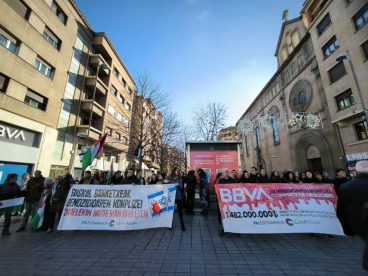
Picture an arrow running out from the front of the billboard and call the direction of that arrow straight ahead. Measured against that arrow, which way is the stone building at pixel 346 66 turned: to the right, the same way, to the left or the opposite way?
to the right

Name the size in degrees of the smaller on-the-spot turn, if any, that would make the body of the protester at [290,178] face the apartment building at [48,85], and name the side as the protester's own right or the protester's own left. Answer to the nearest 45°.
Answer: approximately 90° to the protester's own right

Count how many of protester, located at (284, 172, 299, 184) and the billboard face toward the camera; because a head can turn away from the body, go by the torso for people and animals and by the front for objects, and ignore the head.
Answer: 2

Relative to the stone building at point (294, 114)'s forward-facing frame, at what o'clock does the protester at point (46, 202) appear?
The protester is roughly at 11 o'clock from the stone building.

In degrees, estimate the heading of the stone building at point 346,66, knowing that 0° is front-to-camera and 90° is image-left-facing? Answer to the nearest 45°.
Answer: approximately 45°

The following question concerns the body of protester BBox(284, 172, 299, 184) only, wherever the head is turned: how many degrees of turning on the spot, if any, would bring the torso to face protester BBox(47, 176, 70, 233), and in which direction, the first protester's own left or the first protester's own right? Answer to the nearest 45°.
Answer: approximately 45° to the first protester's own right

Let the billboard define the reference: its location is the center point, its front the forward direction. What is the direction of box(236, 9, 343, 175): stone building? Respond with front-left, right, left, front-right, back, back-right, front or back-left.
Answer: back-left

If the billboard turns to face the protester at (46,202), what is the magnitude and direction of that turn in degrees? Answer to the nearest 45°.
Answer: approximately 45° to its right

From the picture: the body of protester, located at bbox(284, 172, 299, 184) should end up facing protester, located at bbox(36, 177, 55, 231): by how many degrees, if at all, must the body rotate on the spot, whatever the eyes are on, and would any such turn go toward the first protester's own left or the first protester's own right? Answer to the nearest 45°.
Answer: approximately 45° to the first protester's own right
